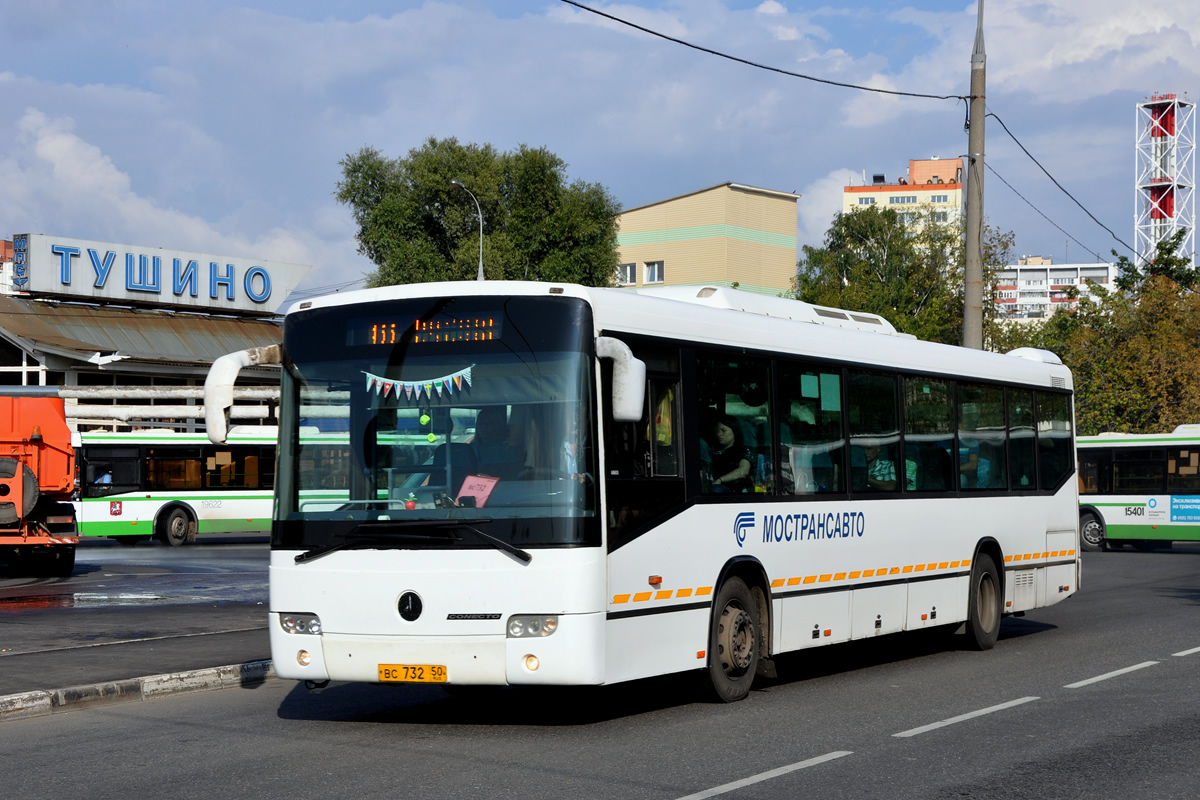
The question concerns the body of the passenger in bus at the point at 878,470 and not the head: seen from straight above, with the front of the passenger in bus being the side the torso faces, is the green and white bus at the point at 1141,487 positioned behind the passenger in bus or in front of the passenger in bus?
behind

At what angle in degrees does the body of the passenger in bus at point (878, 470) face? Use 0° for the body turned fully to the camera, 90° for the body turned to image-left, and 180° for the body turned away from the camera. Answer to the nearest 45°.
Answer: approximately 45°

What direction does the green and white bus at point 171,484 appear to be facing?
to the viewer's left

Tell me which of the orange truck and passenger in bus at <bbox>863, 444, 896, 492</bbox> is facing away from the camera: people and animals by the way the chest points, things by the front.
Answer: the orange truck

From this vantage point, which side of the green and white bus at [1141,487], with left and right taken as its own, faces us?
left

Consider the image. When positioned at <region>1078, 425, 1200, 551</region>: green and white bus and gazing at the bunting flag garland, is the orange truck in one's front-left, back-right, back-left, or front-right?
front-right

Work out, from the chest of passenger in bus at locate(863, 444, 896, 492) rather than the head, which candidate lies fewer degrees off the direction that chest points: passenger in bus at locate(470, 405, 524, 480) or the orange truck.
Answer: the passenger in bus

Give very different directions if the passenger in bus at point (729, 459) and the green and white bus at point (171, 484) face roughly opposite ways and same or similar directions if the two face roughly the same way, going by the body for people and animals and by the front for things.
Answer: same or similar directions

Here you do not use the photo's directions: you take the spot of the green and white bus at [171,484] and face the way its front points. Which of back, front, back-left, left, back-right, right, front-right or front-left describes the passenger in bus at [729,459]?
left

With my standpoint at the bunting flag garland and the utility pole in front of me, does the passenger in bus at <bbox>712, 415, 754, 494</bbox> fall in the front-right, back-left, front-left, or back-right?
front-right

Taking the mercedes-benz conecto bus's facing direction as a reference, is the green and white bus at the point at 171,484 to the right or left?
on its right

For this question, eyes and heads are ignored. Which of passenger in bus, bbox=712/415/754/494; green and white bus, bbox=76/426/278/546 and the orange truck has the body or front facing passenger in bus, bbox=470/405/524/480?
passenger in bus, bbox=712/415/754/494

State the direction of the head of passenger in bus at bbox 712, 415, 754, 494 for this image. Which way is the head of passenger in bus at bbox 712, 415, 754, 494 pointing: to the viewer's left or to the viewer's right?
to the viewer's left
